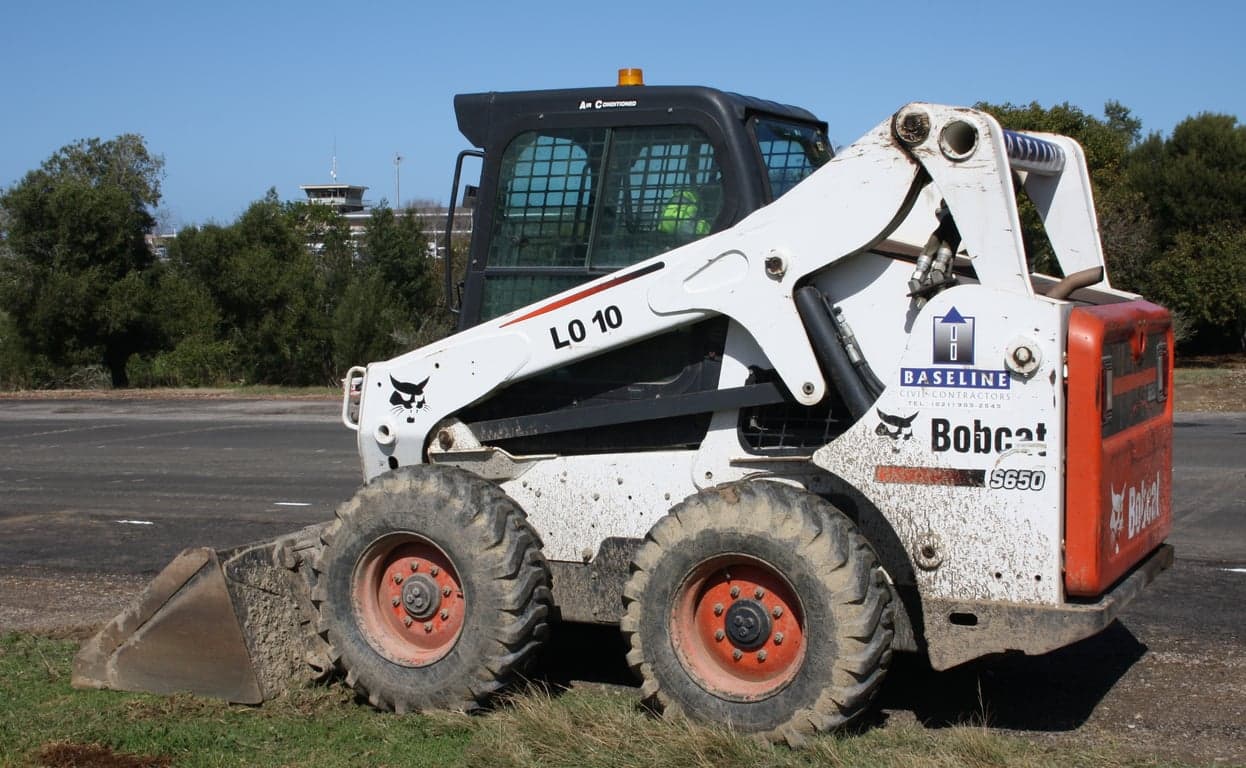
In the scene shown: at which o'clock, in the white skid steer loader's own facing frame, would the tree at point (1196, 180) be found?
The tree is roughly at 4 o'clock from the white skid steer loader.

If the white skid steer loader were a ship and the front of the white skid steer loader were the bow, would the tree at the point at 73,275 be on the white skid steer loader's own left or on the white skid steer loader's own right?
on the white skid steer loader's own right

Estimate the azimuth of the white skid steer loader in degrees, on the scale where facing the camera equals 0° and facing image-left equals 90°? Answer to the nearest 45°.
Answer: approximately 90°
